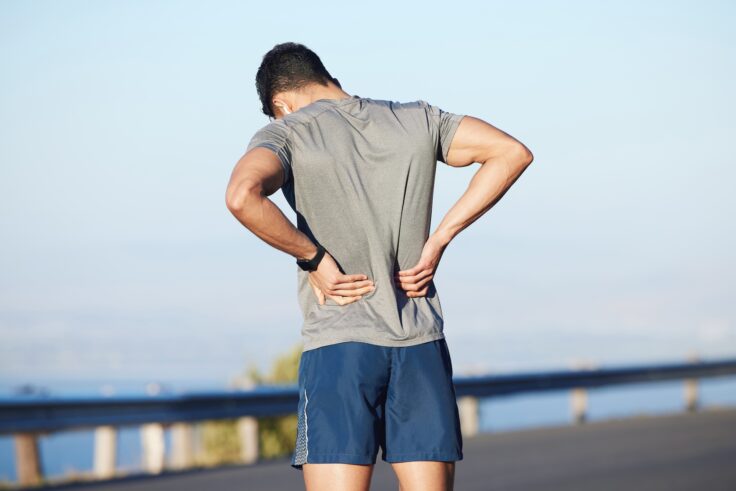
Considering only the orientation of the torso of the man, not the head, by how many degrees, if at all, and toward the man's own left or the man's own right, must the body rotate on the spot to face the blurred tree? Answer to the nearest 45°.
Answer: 0° — they already face it

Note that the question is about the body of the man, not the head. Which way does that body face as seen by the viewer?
away from the camera

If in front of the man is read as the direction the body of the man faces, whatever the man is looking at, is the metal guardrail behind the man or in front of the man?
in front

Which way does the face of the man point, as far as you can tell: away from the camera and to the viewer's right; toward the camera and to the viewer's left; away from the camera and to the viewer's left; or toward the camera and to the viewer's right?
away from the camera and to the viewer's left
